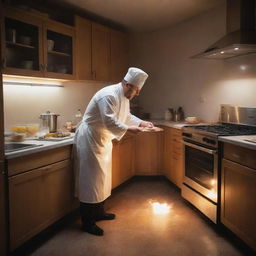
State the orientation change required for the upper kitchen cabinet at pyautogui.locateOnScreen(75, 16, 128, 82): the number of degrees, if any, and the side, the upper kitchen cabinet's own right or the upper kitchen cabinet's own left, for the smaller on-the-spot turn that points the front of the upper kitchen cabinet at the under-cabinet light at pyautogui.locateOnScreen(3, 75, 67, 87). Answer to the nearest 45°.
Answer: approximately 90° to the upper kitchen cabinet's own right

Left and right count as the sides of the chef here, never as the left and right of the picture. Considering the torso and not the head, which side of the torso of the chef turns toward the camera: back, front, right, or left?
right

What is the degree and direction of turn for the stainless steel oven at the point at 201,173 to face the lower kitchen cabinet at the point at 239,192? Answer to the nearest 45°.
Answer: approximately 90° to its left

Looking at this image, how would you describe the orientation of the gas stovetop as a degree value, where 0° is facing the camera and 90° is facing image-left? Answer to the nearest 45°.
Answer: approximately 45°

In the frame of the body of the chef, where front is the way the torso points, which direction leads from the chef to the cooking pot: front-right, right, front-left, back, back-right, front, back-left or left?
back-left

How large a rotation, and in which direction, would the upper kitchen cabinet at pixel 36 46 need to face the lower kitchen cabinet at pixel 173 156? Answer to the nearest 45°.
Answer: approximately 45° to its left

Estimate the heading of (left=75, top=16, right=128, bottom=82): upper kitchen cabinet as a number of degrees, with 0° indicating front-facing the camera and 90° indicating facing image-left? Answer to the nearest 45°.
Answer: approximately 315°

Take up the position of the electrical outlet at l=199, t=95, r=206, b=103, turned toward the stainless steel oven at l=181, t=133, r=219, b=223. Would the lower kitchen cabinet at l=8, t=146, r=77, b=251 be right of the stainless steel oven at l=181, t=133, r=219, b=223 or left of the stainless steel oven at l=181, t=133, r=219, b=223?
right

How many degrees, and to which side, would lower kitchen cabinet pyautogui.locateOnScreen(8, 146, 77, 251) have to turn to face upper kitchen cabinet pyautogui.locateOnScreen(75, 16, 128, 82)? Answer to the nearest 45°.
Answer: approximately 90° to its left

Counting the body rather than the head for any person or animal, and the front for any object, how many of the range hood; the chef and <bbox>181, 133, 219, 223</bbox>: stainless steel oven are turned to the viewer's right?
1

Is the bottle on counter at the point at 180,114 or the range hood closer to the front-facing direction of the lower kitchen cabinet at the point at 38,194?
the range hood

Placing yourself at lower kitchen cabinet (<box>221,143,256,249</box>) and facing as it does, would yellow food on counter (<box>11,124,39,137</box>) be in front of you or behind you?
in front

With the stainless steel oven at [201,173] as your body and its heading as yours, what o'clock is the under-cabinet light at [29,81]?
The under-cabinet light is roughly at 1 o'clock from the stainless steel oven.
